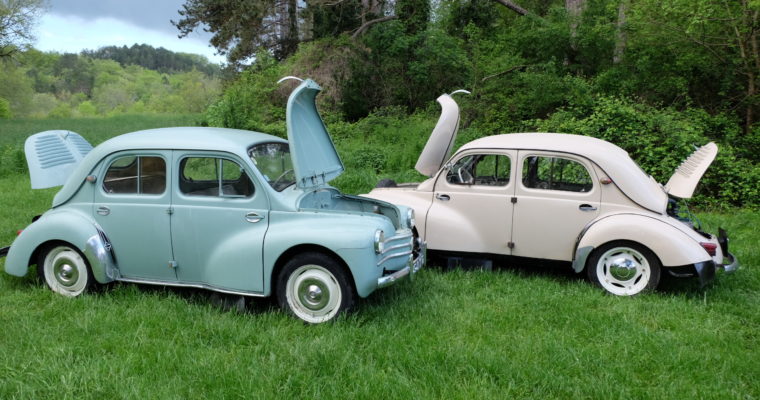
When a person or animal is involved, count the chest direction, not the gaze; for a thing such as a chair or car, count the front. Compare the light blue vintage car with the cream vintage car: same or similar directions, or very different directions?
very different directions

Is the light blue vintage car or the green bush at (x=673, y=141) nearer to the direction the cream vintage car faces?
the light blue vintage car

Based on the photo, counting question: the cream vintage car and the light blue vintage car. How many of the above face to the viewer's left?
1

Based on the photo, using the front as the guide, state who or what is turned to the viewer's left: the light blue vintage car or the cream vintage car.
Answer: the cream vintage car

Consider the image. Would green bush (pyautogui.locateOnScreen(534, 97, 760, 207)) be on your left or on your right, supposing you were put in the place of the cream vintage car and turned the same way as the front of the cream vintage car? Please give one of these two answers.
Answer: on your right

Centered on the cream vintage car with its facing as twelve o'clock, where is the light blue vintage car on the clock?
The light blue vintage car is roughly at 11 o'clock from the cream vintage car.

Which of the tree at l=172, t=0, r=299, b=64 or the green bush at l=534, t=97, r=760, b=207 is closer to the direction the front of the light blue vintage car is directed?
the green bush

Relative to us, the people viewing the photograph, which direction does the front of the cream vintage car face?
facing to the left of the viewer

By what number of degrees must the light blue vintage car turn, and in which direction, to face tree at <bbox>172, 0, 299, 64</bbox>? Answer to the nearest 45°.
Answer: approximately 135° to its left

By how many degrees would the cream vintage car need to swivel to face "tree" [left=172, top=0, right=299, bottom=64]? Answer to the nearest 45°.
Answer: approximately 45° to its right
